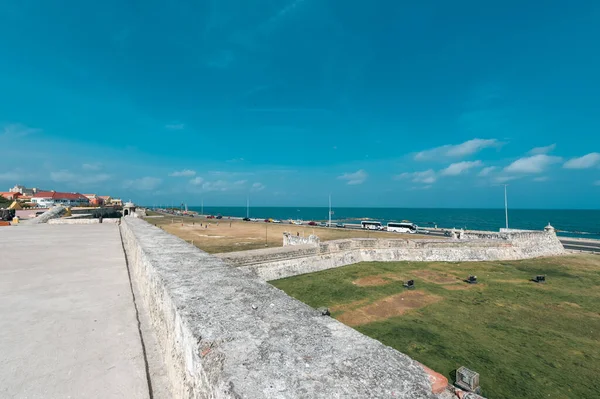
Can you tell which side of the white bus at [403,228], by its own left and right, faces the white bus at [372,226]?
back

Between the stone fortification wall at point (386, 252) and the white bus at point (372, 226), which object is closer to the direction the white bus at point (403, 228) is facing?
the stone fortification wall

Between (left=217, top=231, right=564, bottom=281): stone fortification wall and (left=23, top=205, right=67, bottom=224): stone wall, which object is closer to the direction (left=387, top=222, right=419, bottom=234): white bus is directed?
the stone fortification wall

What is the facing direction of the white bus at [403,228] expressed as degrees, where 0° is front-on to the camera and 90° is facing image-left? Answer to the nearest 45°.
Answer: approximately 315°
